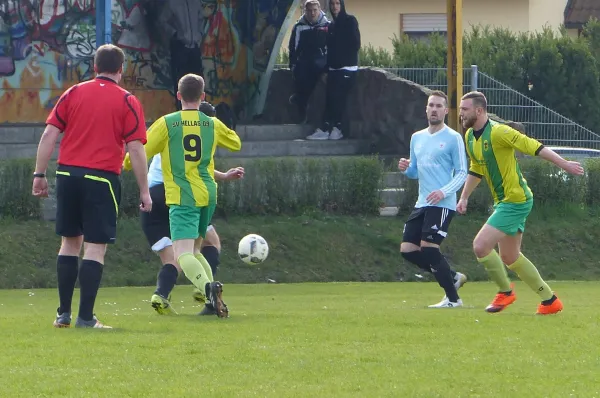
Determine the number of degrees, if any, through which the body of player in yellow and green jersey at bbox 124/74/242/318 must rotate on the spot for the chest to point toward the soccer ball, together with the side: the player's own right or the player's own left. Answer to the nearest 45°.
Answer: approximately 90° to the player's own right

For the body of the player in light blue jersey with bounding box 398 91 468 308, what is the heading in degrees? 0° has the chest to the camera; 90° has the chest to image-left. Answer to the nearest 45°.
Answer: approximately 45°

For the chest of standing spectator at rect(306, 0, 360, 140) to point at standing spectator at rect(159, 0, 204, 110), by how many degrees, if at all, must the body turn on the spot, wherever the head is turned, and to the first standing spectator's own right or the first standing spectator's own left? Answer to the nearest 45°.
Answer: approximately 45° to the first standing spectator's own right

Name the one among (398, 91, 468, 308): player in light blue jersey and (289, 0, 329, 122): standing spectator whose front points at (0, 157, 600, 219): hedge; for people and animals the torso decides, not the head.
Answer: the standing spectator

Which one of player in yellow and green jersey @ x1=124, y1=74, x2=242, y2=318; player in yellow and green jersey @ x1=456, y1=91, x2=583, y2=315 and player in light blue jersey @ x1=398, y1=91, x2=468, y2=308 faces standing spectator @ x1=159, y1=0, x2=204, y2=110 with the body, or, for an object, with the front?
player in yellow and green jersey @ x1=124, y1=74, x2=242, y2=318

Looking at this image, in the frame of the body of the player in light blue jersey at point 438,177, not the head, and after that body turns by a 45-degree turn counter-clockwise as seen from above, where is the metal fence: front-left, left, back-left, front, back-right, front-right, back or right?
back

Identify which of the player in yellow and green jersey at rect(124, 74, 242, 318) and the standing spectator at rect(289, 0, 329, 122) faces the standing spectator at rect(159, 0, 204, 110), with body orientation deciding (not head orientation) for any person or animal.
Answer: the player in yellow and green jersey

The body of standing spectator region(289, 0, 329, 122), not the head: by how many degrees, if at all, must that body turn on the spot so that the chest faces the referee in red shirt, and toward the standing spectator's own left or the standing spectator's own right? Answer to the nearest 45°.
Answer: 0° — they already face them

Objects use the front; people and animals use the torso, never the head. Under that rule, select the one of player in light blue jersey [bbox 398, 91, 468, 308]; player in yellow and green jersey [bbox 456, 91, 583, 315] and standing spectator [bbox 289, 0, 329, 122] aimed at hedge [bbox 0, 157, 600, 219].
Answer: the standing spectator

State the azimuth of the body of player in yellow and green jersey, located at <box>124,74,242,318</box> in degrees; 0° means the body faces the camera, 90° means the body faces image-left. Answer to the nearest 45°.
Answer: approximately 180°

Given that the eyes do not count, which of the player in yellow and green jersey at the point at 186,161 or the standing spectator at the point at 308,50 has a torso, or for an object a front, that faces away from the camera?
the player in yellow and green jersey

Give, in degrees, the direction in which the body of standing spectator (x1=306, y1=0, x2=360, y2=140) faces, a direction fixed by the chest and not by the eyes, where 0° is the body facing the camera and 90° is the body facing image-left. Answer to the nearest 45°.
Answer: approximately 45°

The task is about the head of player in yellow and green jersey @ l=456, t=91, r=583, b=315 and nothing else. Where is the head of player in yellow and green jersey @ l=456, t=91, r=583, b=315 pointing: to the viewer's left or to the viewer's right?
to the viewer's left
